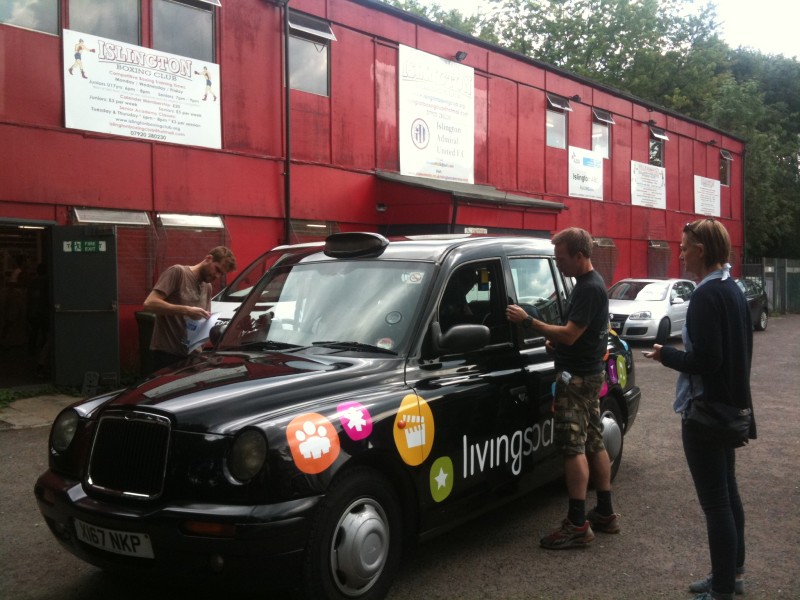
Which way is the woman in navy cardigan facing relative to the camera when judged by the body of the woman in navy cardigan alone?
to the viewer's left

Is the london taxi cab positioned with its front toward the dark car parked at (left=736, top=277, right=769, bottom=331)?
no

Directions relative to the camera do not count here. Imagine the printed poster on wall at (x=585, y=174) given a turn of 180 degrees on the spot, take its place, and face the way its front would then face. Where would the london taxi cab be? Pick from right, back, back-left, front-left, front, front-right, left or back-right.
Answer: back-left

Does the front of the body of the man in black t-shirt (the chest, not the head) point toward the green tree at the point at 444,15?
no

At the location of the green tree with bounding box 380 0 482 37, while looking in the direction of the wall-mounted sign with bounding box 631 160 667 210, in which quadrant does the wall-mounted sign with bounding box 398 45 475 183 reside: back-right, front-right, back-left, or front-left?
front-right

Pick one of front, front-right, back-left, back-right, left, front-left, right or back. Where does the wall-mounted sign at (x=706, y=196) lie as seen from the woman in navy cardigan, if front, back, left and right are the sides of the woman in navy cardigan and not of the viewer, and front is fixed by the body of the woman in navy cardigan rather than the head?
right

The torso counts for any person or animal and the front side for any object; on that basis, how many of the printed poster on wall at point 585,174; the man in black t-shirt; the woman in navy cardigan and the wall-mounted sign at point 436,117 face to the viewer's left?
2

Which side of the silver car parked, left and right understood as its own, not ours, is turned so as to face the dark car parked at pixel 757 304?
back

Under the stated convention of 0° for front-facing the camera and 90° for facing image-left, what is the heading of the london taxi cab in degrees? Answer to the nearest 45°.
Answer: approximately 45°

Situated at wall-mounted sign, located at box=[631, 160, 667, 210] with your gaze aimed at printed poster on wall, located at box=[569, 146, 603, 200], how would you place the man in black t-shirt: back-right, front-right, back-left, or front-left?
front-left

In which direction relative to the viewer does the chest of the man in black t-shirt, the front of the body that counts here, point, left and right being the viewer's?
facing to the left of the viewer

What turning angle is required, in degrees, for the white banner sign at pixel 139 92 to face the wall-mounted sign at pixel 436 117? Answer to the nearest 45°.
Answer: approximately 90° to its left

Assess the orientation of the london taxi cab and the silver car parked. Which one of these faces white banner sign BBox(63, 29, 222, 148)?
the silver car parked

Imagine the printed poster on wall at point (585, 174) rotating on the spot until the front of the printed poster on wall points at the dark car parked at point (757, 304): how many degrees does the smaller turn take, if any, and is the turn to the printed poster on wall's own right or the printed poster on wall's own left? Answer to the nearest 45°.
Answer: approximately 45° to the printed poster on wall's own left

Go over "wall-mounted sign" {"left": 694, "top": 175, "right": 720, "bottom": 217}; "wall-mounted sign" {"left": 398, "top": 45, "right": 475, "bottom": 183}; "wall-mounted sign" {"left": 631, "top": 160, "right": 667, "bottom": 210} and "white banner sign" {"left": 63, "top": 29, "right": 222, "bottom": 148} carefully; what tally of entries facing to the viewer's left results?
0

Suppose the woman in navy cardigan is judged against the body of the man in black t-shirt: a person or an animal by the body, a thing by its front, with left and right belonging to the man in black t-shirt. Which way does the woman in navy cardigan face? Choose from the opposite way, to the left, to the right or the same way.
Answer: the same way

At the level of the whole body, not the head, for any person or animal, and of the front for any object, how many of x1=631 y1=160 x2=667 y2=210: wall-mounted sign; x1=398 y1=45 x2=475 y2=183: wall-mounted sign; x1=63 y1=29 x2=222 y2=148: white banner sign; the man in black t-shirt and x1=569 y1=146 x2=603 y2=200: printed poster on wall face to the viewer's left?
1

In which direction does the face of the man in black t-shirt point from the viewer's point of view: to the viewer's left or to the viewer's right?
to the viewer's left

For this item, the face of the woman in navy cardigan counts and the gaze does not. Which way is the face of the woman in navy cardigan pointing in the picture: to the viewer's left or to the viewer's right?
to the viewer's left

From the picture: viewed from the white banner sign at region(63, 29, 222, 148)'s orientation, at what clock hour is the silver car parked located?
The silver car parked is roughly at 10 o'clock from the white banner sign.

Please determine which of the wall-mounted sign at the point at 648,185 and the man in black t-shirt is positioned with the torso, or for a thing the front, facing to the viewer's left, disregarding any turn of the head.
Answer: the man in black t-shirt
